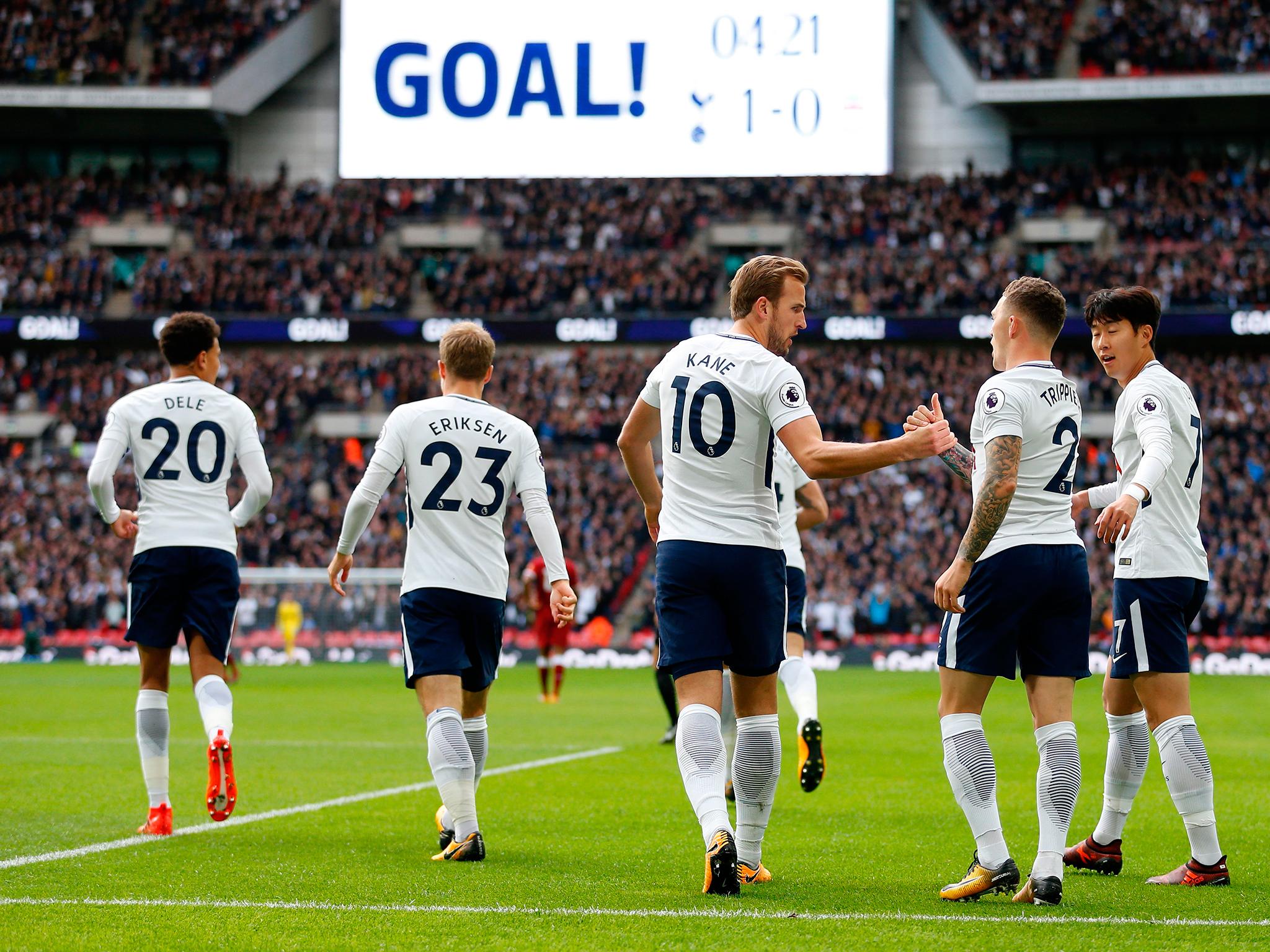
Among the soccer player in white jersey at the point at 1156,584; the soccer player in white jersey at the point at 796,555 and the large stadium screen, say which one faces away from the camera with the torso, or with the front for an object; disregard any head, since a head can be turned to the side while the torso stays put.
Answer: the soccer player in white jersey at the point at 796,555

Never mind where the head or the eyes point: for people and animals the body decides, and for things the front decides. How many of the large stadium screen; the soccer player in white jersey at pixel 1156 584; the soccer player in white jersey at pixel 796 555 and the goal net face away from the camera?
1

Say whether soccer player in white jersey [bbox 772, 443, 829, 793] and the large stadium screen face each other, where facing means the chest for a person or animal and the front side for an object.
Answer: yes

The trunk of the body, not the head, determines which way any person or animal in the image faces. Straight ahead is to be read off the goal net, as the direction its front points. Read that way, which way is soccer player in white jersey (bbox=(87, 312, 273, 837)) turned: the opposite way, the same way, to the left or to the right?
the opposite way

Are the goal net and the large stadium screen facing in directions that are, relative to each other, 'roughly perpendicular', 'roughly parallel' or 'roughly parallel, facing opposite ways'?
roughly parallel

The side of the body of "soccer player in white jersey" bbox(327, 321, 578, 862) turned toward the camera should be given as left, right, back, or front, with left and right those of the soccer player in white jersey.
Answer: back

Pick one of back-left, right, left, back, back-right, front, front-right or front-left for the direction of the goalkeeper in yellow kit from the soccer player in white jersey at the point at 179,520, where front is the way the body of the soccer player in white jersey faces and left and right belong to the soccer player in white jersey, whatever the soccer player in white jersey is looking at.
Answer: front

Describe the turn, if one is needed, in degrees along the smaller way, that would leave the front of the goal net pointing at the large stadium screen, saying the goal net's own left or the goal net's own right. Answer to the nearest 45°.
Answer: approximately 135° to the goal net's own left

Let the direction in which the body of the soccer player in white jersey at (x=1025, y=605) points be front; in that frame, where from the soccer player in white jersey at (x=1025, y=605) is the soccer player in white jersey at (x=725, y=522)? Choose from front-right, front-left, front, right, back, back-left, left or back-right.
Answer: front-left

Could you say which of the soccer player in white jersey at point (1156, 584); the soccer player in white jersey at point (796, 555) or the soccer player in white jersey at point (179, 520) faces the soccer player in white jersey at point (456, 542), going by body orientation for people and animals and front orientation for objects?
the soccer player in white jersey at point (1156, 584)

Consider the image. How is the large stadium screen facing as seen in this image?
toward the camera

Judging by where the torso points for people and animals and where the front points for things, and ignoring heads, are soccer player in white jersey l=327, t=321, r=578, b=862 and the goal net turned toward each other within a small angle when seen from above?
yes

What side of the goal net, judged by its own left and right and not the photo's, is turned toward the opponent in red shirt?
front

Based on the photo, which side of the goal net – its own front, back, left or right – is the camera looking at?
front

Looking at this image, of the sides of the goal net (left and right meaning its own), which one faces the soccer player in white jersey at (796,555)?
front

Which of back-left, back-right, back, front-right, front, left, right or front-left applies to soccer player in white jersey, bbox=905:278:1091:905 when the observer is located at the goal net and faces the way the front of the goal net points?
front

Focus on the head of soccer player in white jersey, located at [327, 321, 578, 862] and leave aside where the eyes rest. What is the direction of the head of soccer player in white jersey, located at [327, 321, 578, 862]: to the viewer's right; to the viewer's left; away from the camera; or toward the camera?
away from the camera

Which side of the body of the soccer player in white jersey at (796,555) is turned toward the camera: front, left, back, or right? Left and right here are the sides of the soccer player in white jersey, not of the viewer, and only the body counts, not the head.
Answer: back

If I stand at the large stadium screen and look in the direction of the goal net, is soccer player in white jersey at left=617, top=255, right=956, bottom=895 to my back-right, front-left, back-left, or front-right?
front-left

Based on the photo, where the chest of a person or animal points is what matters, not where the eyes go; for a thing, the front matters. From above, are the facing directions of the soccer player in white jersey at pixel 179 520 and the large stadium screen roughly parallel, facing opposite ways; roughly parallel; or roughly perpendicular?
roughly parallel, facing opposite ways

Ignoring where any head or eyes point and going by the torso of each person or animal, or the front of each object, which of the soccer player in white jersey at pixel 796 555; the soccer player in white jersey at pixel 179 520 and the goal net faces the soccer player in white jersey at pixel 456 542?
the goal net
